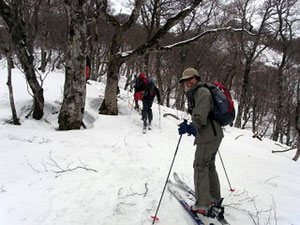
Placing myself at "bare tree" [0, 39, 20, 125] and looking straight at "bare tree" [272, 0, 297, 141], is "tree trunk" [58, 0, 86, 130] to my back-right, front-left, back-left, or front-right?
front-right

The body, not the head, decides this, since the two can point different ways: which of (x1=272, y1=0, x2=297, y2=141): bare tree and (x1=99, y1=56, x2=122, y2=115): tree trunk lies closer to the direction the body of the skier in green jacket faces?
the tree trunk

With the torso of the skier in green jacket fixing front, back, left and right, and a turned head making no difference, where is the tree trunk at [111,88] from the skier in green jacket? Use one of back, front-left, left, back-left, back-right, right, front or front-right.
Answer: front-right

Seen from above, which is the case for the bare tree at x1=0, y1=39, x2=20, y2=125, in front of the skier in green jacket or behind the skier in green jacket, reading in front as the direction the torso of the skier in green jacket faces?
in front

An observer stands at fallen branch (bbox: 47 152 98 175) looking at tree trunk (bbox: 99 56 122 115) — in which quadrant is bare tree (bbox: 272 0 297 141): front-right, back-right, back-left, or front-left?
front-right

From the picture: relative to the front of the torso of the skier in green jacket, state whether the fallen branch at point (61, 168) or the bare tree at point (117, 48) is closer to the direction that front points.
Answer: the fallen branch

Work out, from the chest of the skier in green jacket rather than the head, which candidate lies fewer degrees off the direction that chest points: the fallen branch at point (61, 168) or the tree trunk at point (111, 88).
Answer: the fallen branch

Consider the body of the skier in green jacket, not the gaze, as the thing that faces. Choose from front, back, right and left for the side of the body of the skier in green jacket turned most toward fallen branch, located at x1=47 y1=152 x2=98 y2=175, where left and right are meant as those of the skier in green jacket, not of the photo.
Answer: front

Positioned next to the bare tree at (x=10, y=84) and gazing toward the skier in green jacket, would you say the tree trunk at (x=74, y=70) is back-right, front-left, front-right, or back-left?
front-left

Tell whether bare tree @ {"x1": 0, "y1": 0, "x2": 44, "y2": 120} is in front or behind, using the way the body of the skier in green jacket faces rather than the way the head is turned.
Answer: in front

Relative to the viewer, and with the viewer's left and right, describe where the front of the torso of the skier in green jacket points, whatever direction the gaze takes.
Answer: facing to the left of the viewer

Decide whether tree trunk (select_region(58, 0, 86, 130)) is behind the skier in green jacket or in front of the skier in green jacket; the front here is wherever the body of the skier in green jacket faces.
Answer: in front
